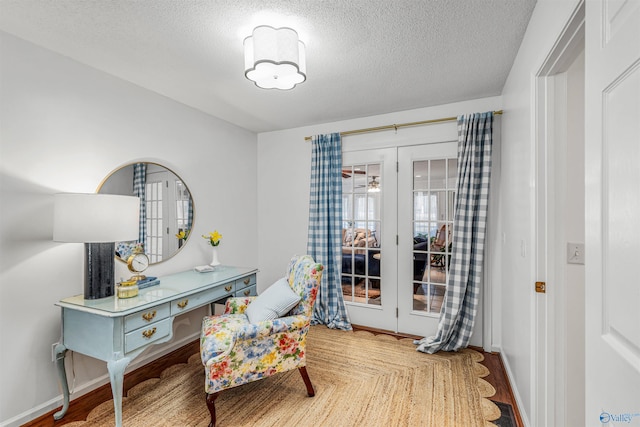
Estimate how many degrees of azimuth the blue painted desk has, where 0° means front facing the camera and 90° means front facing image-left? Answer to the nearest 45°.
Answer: approximately 315°

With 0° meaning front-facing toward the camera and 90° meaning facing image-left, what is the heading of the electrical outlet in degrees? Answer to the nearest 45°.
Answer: approximately 315°

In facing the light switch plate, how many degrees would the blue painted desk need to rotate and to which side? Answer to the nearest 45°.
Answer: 0° — it already faces it
